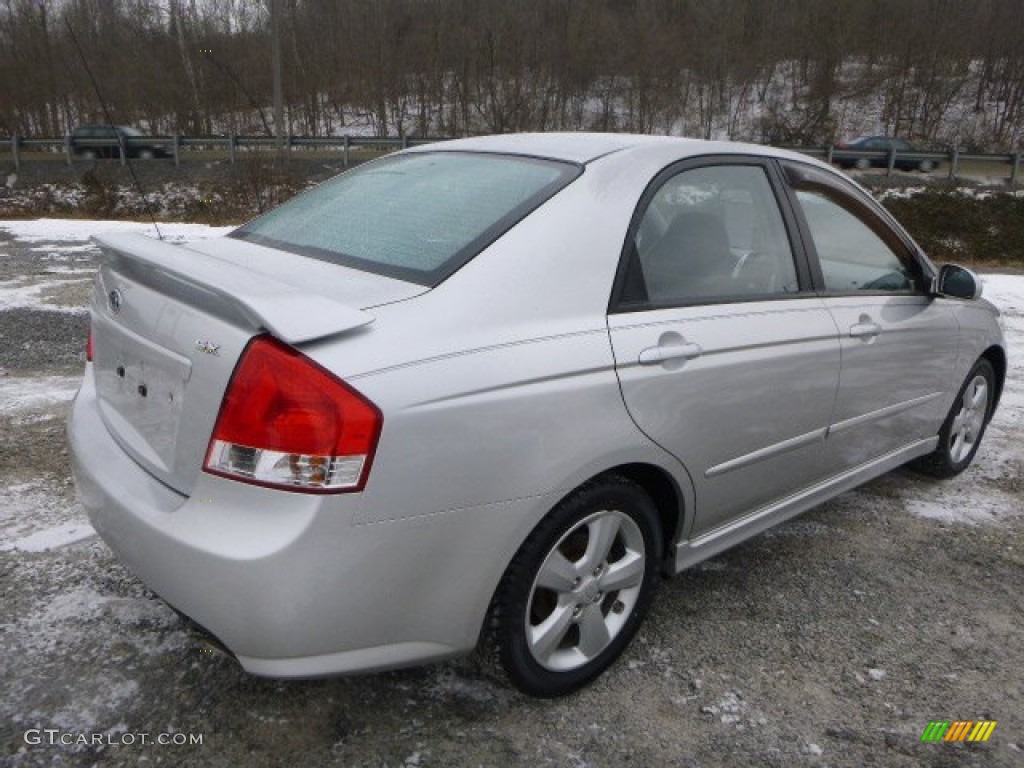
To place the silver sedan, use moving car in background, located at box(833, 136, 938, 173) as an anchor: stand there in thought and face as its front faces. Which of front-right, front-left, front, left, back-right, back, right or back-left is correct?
right

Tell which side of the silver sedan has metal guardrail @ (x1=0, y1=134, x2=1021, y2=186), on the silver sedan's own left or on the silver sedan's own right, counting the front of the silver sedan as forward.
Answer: on the silver sedan's own left

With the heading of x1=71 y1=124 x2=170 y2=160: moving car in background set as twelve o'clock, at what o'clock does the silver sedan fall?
The silver sedan is roughly at 3 o'clock from the moving car in background.

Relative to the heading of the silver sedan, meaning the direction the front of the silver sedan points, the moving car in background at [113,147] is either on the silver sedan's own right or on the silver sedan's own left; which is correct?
on the silver sedan's own left

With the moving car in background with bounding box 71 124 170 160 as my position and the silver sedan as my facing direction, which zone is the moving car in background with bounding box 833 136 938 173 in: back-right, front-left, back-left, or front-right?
front-left

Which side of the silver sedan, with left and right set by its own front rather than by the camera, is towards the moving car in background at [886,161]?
front

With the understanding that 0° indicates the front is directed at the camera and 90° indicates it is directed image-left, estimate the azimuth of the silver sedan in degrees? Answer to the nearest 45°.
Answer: approximately 225°

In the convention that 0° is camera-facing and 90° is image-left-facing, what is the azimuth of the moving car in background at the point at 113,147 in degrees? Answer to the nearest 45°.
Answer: approximately 270°

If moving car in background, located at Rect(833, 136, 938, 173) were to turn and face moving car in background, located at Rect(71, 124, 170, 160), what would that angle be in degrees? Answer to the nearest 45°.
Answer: approximately 180°
